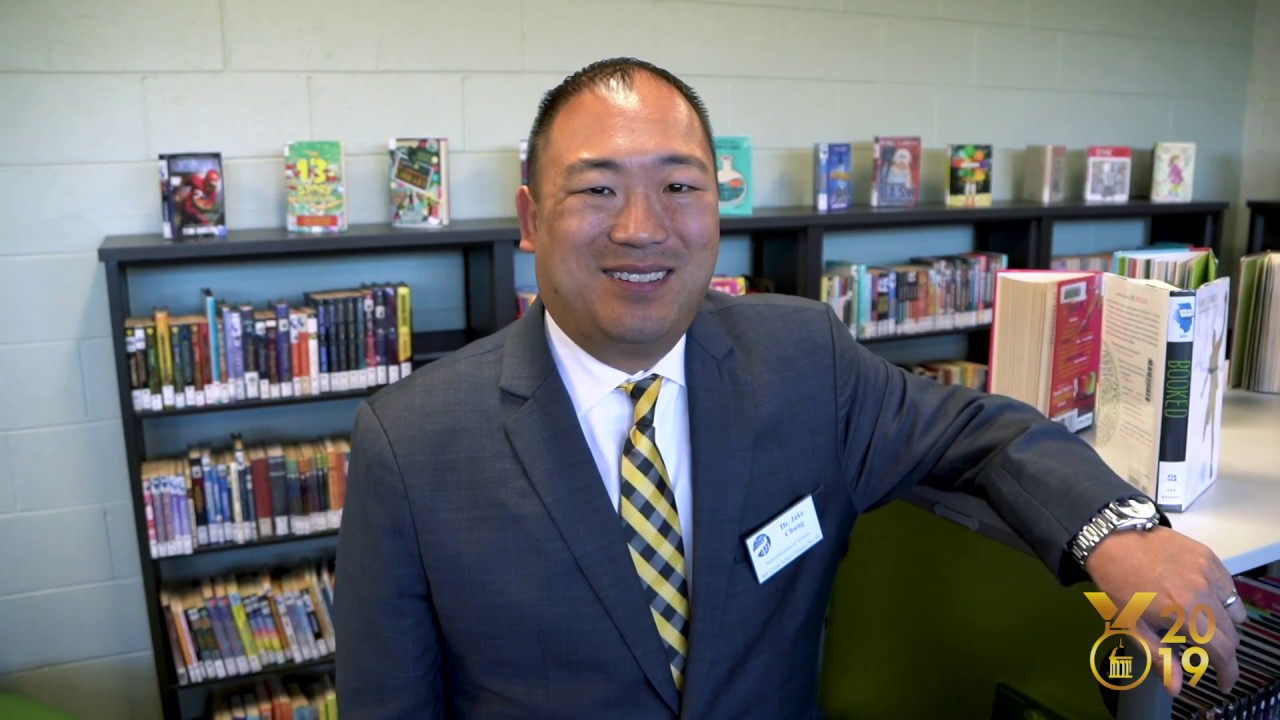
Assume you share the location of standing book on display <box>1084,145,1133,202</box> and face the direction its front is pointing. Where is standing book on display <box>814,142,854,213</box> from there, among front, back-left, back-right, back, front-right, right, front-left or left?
front-right

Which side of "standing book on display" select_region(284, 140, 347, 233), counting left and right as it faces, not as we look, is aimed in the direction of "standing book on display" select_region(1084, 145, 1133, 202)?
left

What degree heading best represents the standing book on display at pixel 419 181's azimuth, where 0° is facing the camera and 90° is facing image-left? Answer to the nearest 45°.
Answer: approximately 0°

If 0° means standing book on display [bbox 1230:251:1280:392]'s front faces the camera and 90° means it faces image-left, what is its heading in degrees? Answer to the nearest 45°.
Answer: approximately 45°

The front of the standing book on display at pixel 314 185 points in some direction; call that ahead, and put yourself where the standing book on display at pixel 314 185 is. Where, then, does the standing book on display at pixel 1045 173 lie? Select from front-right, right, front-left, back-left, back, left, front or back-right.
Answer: left

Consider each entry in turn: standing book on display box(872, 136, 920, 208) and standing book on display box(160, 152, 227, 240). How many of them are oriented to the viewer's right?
0

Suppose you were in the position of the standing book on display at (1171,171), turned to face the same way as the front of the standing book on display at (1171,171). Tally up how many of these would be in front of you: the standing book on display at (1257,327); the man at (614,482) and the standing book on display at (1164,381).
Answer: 3

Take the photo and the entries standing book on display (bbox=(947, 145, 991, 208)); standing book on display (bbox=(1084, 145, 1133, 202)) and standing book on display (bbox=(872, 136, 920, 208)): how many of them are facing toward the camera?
3

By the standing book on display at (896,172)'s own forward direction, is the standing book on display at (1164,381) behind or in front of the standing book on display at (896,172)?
in front

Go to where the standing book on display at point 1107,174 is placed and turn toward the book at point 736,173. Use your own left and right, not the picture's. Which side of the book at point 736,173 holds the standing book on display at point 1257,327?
left

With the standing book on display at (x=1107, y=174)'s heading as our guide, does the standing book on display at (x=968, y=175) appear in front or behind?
in front

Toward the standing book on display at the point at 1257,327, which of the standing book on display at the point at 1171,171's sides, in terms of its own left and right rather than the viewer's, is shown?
front

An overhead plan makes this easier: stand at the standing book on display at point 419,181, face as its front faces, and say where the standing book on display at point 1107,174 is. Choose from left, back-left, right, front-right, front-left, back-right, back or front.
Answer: left

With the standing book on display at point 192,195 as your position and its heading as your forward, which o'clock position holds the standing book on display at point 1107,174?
the standing book on display at point 1107,174 is roughly at 9 o'clock from the standing book on display at point 192,195.
